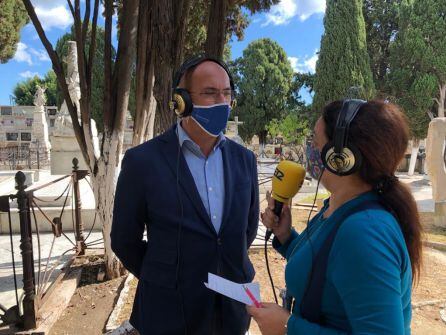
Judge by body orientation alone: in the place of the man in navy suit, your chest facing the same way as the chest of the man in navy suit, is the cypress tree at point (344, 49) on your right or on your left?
on your left

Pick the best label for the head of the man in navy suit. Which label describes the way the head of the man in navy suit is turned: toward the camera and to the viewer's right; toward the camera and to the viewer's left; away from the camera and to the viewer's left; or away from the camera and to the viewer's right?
toward the camera and to the viewer's right

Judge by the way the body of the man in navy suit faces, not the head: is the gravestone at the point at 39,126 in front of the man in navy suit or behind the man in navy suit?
behind

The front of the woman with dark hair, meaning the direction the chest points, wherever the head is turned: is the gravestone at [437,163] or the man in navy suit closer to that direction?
the man in navy suit

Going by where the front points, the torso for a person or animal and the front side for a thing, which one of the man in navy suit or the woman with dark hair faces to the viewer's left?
the woman with dark hair

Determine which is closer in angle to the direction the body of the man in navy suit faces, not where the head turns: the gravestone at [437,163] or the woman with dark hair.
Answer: the woman with dark hair

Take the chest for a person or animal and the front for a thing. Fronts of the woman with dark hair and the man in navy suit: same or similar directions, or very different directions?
very different directions

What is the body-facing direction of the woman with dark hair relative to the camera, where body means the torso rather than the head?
to the viewer's left

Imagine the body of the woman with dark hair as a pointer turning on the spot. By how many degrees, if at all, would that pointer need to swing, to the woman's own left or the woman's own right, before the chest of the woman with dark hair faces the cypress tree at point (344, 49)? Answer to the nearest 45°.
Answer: approximately 90° to the woman's own right

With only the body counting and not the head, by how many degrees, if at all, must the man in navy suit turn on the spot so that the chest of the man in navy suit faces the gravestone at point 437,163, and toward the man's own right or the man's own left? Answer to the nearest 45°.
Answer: approximately 90° to the man's own left

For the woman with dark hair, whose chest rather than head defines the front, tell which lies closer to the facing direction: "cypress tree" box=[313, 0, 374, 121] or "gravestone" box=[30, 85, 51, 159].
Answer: the gravestone

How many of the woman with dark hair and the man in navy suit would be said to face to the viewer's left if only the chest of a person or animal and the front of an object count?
1
